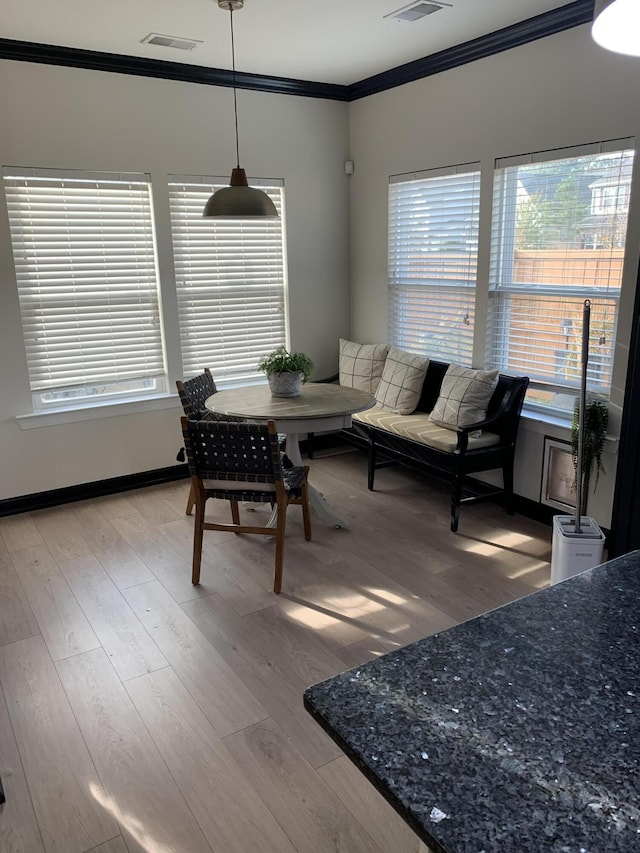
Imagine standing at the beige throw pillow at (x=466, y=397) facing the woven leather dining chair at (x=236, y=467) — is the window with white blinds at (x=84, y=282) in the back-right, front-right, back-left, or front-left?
front-right

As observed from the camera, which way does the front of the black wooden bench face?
facing the viewer and to the left of the viewer

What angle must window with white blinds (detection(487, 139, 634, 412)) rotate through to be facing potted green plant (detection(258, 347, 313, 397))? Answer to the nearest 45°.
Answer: approximately 45° to its right

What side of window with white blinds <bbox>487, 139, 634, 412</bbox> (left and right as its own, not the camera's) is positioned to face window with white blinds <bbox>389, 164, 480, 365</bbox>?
right

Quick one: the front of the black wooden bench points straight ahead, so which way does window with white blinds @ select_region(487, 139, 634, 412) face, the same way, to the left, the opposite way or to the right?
the same way

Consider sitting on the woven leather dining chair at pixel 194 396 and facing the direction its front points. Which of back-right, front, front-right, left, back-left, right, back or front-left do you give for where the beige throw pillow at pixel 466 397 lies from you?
front-left

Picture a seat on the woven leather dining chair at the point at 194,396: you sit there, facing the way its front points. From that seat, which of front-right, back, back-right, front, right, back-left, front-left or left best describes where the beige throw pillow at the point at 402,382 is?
front-left

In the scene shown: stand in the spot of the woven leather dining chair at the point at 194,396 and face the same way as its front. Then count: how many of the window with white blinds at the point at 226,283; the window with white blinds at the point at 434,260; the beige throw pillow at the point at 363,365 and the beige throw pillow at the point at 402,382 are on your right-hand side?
0

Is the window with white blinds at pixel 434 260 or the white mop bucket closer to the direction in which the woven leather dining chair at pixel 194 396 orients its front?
the white mop bucket

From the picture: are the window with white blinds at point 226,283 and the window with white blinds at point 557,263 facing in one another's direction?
no

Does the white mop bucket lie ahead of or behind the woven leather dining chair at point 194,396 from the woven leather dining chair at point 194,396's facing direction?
ahead

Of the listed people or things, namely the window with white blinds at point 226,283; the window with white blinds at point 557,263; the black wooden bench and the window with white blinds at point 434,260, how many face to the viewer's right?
0

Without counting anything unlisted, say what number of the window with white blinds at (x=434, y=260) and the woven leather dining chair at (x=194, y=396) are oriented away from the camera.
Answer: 0

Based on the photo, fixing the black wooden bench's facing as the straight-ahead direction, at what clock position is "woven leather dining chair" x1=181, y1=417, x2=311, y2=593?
The woven leather dining chair is roughly at 12 o'clock from the black wooden bench.

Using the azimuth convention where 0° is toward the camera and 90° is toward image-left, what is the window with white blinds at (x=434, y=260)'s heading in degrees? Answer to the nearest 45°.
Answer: approximately 45°

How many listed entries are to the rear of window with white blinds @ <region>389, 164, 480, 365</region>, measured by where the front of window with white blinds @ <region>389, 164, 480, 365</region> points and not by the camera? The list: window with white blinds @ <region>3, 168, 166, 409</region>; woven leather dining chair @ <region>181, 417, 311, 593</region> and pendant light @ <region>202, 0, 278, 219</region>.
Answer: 0

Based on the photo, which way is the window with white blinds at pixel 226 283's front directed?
toward the camera

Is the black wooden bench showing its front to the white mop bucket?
no

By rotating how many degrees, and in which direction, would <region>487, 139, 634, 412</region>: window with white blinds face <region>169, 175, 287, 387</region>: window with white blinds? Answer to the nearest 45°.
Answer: approximately 45° to its right
